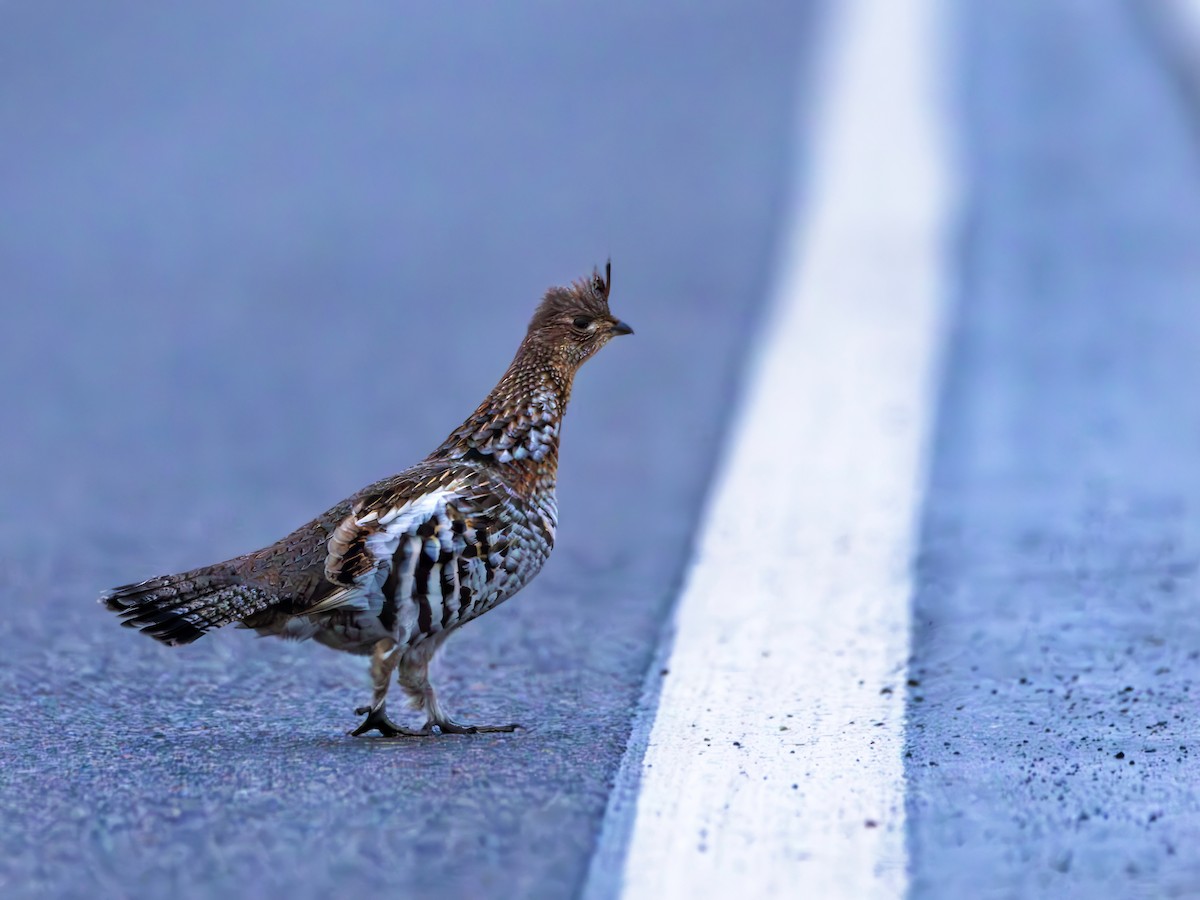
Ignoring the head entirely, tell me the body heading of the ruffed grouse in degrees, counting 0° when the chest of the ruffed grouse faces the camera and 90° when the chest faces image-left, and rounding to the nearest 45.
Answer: approximately 270°
